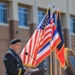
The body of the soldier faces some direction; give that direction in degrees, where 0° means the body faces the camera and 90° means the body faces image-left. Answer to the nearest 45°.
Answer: approximately 270°

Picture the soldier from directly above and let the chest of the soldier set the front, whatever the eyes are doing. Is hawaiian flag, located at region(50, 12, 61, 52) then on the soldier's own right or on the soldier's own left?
on the soldier's own left

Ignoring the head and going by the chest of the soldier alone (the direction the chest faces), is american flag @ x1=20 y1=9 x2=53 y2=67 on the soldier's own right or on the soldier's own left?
on the soldier's own left
